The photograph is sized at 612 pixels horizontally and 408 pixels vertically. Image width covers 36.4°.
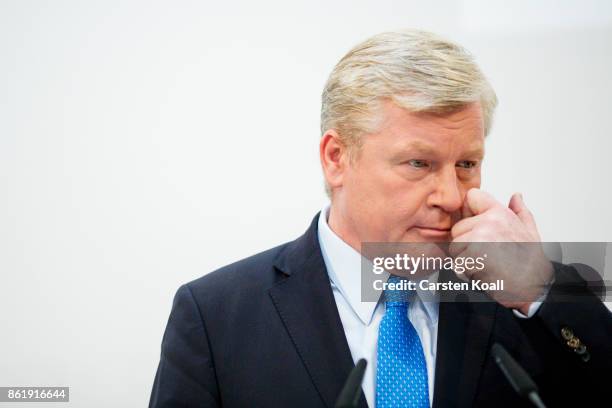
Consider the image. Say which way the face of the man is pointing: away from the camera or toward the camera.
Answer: toward the camera

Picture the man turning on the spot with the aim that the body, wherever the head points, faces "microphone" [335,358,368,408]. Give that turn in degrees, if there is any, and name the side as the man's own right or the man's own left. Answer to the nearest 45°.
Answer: approximately 45° to the man's own right
